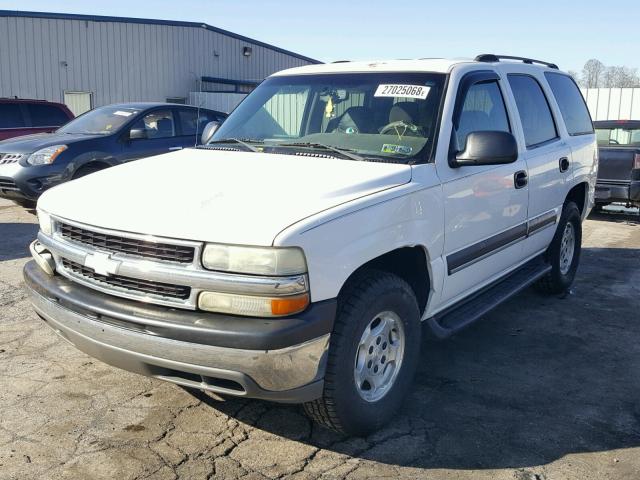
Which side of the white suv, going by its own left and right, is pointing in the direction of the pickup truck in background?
back

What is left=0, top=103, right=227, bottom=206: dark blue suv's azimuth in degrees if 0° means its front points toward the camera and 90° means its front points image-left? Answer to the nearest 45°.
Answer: approximately 45°

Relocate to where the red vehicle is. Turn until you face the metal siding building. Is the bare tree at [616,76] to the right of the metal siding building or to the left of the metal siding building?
right

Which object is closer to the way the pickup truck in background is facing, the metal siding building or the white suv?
the metal siding building

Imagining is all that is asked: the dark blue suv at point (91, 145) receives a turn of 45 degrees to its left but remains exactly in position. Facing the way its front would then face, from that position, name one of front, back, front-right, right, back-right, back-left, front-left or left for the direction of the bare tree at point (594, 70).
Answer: back-left

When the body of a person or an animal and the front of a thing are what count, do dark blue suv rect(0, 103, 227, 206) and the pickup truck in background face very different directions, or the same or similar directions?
very different directions

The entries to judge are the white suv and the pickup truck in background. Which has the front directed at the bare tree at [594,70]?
the pickup truck in background

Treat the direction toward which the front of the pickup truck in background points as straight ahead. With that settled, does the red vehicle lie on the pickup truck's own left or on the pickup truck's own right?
on the pickup truck's own left

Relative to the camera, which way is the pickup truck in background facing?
away from the camera

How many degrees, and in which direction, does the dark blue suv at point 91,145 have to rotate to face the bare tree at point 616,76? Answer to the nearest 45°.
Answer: approximately 180°

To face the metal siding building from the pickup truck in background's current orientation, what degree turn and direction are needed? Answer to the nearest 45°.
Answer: approximately 45° to its left

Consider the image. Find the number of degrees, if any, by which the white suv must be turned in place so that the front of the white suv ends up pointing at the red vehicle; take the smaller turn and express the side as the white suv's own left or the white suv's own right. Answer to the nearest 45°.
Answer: approximately 90° to the white suv's own right

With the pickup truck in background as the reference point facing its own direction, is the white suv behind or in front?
behind

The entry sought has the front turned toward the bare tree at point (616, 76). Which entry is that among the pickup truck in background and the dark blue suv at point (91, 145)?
the pickup truck in background
